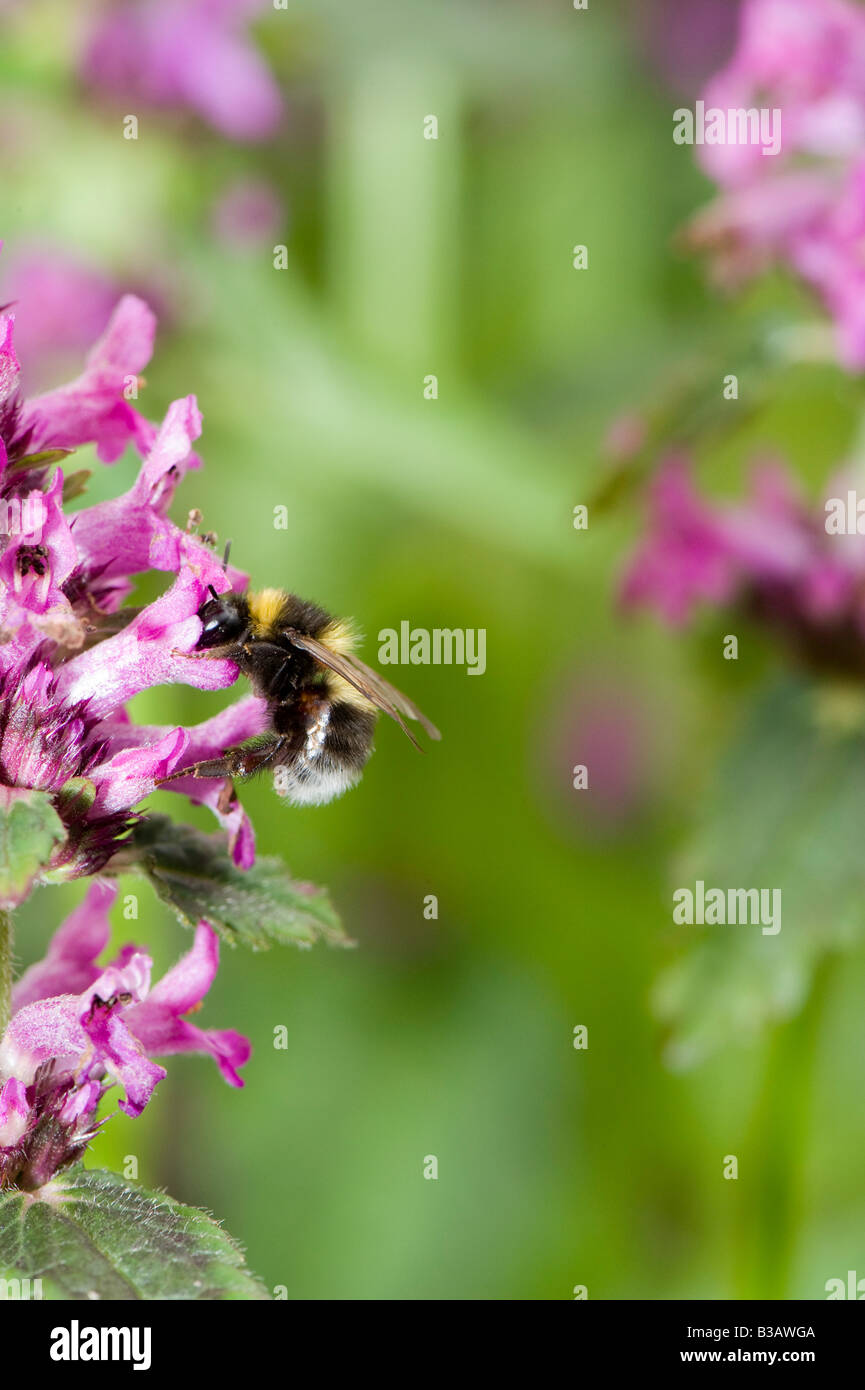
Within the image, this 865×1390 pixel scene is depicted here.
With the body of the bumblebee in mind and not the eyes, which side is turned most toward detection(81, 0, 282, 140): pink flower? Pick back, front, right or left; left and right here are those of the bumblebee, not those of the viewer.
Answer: right

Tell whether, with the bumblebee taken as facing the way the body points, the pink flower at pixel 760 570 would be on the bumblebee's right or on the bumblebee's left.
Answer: on the bumblebee's right

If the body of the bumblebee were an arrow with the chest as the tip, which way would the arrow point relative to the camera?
to the viewer's left
